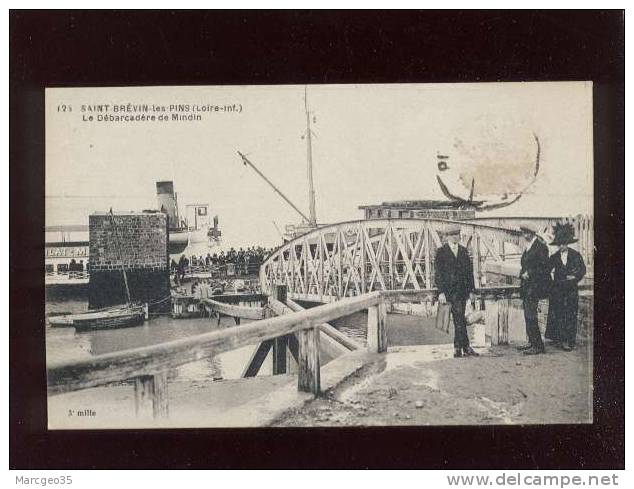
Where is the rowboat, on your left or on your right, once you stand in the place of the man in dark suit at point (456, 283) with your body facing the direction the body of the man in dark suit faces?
on your right

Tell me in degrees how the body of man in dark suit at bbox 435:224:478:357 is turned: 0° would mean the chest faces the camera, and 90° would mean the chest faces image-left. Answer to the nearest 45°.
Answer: approximately 0°
